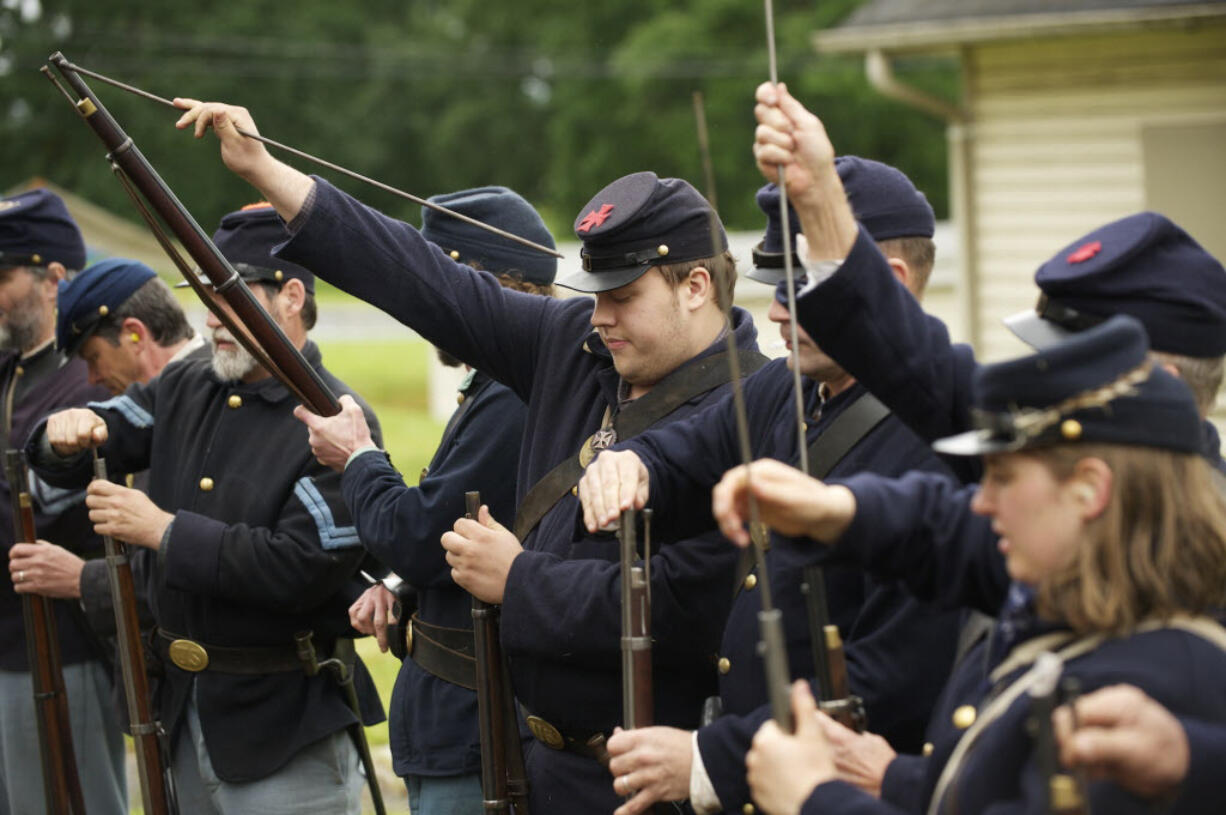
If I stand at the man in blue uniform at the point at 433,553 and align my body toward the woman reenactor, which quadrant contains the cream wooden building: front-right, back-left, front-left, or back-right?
back-left

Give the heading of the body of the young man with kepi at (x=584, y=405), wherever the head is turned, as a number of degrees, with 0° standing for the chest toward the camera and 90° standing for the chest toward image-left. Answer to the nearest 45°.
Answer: approximately 45°

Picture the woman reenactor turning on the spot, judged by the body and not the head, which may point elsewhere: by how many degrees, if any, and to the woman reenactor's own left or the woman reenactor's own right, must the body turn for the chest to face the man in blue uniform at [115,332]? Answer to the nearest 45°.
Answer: approximately 45° to the woman reenactor's own right

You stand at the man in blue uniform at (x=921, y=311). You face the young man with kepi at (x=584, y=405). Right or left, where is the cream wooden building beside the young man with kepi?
right

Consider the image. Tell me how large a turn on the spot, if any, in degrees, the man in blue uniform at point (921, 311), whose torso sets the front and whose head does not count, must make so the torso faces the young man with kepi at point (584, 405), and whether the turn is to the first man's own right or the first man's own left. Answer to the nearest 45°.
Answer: approximately 45° to the first man's own right

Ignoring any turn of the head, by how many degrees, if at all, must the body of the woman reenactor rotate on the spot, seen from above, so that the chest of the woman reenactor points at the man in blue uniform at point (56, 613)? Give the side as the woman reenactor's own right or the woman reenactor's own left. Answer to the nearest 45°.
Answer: approximately 45° to the woman reenactor's own right

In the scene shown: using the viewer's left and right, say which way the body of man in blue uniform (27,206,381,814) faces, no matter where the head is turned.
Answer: facing the viewer and to the left of the viewer

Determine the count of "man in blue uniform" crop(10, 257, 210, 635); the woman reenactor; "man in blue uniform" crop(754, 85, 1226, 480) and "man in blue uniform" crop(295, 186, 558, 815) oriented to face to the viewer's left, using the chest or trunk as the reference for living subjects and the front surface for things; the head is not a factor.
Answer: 4

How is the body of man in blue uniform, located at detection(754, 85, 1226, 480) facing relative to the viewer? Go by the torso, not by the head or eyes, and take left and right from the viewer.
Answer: facing to the left of the viewer
